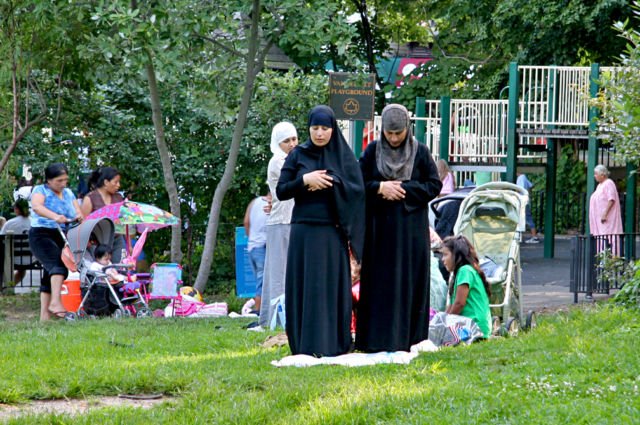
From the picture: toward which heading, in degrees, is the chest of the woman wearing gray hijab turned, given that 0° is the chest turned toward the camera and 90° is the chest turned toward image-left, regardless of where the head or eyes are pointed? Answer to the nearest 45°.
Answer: approximately 0°

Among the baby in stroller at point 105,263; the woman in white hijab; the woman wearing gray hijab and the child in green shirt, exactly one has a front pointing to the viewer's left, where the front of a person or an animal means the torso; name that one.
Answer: the child in green shirt

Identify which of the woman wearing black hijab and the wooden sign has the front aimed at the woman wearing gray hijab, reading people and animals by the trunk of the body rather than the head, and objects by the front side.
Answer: the wooden sign

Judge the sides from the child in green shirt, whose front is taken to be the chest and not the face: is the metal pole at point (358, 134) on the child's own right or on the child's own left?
on the child's own right

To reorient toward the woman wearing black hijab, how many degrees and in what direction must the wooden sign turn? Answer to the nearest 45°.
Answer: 0° — it already faces them
